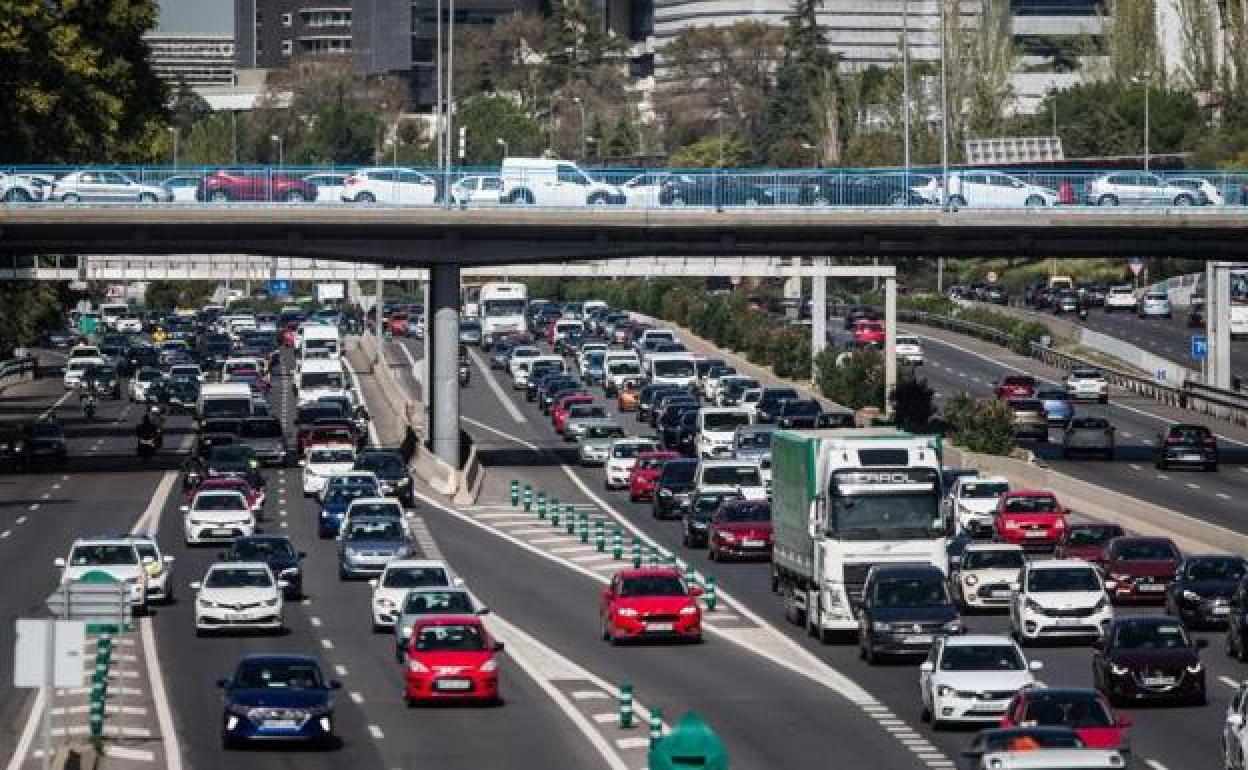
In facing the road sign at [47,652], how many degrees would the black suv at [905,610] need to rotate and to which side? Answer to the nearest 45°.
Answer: approximately 45° to its right

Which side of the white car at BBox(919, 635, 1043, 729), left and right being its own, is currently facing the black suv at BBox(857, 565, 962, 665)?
back

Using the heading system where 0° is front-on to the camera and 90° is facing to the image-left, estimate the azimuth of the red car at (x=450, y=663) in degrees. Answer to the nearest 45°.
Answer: approximately 0°

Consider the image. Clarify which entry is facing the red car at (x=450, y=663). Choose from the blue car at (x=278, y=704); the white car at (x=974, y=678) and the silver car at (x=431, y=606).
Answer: the silver car

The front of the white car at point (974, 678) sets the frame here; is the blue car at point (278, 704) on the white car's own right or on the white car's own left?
on the white car's own right

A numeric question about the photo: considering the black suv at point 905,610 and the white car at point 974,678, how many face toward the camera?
2
